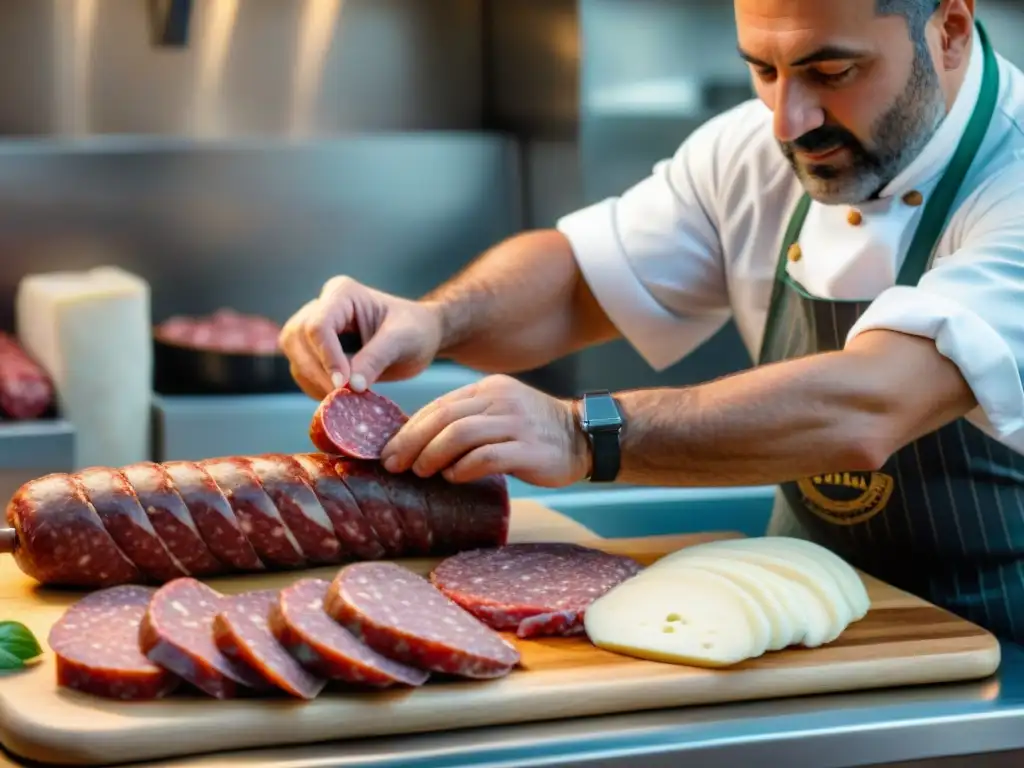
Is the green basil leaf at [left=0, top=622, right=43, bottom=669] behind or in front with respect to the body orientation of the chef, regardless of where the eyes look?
in front

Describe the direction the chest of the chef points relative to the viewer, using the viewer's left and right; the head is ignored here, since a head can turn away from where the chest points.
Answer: facing the viewer and to the left of the viewer

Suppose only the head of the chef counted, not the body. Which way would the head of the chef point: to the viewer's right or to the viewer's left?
to the viewer's left

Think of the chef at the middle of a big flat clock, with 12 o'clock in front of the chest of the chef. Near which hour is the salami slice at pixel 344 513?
The salami slice is roughly at 1 o'clock from the chef.

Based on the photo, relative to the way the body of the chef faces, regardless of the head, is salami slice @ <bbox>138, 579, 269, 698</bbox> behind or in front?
in front

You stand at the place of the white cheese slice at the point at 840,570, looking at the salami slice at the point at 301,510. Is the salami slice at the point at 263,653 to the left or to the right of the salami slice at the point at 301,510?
left

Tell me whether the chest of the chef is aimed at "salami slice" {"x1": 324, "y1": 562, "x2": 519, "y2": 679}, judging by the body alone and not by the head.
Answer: yes

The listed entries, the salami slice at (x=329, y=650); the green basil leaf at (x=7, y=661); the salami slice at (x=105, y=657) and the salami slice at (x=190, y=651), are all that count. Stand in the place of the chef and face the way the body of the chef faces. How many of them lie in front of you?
4

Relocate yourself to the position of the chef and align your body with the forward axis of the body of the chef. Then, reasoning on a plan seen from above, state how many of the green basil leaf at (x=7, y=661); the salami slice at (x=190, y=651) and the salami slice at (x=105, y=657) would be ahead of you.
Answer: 3

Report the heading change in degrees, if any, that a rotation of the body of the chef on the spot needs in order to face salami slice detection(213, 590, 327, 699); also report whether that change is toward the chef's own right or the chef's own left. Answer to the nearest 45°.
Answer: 0° — they already face it

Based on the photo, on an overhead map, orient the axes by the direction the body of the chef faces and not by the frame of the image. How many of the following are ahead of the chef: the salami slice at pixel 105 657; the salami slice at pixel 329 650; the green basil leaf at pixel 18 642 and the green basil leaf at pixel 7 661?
4
